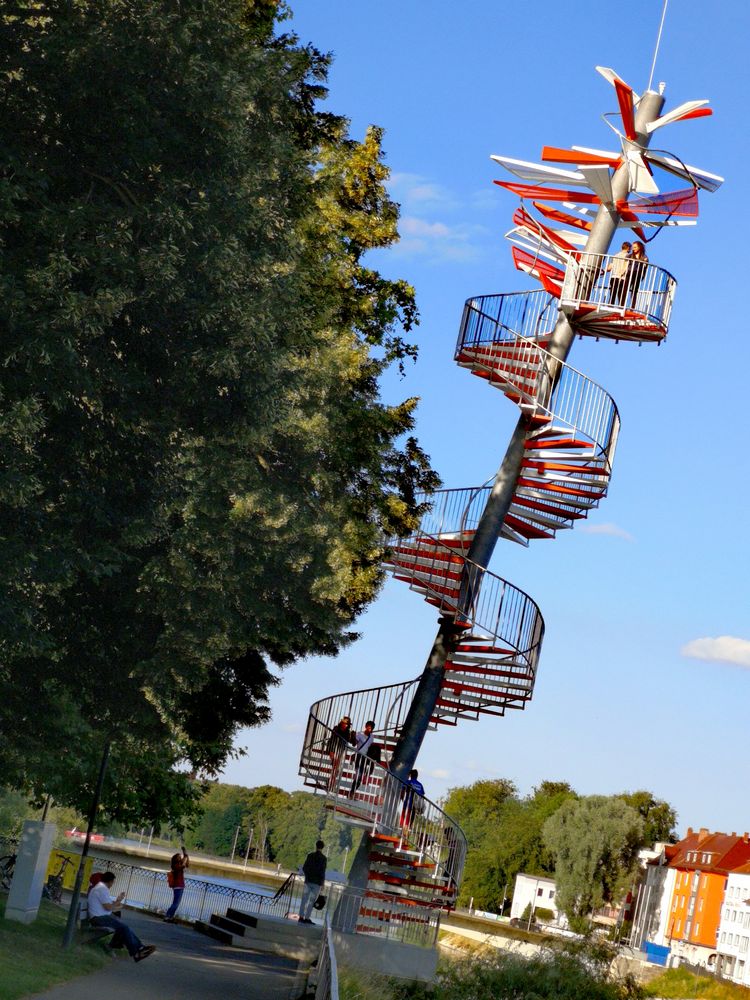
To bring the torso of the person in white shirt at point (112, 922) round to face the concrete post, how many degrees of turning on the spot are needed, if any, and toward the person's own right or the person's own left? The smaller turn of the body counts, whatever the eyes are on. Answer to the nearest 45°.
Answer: approximately 135° to the person's own left

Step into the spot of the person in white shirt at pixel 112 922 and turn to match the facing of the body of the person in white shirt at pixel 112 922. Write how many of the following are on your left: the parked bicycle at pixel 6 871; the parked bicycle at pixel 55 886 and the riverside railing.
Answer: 3

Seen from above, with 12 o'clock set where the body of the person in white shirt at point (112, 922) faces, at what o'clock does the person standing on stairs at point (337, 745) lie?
The person standing on stairs is roughly at 10 o'clock from the person in white shirt.

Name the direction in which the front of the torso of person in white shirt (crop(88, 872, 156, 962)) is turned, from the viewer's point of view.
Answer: to the viewer's right

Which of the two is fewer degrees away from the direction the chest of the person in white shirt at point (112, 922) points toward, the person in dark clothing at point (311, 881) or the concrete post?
the person in dark clothing

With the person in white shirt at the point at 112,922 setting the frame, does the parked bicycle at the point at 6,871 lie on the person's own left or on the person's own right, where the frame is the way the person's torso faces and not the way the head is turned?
on the person's own left

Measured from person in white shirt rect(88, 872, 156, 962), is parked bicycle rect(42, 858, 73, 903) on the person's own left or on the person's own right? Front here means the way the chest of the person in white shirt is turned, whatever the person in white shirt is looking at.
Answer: on the person's own left

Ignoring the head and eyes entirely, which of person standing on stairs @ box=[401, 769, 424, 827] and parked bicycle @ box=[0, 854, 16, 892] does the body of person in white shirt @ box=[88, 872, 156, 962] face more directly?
the person standing on stairs

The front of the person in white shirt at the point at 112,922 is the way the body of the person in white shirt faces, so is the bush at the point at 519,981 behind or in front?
in front
